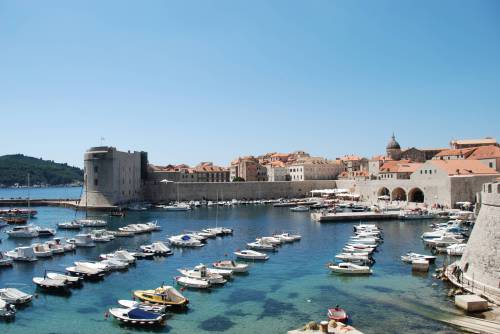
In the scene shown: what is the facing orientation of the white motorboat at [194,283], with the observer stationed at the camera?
facing to the left of the viewer

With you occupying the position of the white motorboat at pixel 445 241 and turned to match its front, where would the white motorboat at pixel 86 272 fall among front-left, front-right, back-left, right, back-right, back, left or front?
front-left

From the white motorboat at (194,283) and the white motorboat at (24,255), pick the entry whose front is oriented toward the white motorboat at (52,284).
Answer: the white motorboat at (194,283)

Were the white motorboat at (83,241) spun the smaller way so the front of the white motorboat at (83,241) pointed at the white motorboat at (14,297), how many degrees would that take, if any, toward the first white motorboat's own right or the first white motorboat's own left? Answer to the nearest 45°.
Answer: approximately 90° to the first white motorboat's own left
